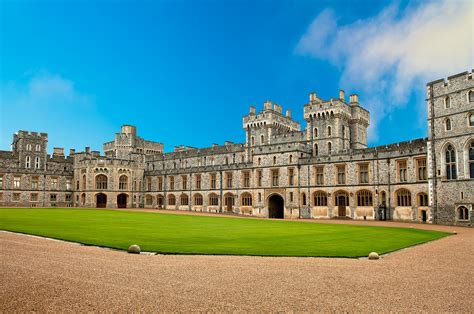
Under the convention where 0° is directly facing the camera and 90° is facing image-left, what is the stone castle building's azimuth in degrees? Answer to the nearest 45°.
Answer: approximately 45°
